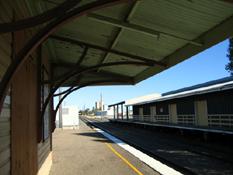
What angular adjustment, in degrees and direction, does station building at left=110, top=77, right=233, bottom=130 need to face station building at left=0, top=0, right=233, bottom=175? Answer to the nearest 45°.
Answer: approximately 45° to its left

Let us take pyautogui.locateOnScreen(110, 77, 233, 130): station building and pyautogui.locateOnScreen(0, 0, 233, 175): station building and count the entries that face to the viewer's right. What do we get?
1

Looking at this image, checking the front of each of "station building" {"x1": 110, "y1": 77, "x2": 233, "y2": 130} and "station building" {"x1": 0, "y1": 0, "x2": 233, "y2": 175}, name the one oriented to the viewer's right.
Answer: "station building" {"x1": 0, "y1": 0, "x2": 233, "y2": 175}

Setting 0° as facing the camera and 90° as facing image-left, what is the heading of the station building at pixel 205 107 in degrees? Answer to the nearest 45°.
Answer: approximately 45°

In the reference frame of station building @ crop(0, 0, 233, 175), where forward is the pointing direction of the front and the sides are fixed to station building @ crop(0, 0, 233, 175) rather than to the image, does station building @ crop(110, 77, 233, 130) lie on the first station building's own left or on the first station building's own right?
on the first station building's own left

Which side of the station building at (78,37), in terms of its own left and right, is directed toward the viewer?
right
